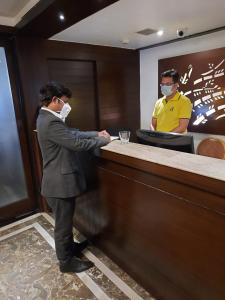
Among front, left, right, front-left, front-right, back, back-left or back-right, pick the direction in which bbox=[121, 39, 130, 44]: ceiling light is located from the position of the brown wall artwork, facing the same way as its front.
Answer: front-right

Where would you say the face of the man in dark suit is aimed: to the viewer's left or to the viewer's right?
to the viewer's right

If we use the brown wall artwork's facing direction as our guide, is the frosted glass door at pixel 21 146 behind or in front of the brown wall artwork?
in front

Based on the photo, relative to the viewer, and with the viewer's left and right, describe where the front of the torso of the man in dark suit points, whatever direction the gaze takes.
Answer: facing to the right of the viewer

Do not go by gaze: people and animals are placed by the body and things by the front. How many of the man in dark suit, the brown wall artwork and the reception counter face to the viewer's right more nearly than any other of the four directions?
1

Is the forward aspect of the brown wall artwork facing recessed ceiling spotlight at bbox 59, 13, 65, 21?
yes

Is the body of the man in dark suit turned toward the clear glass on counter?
yes

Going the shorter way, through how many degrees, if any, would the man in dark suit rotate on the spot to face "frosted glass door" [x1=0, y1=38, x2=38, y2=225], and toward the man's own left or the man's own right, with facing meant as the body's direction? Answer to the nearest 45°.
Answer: approximately 135° to the man's own left

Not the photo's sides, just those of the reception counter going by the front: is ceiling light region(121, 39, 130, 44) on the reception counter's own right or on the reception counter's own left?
on the reception counter's own right

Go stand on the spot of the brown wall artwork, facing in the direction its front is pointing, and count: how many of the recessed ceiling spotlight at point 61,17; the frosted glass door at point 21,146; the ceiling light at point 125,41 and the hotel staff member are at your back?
0

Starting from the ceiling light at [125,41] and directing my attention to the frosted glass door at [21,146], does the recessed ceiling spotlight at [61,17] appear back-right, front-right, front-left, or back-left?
front-left

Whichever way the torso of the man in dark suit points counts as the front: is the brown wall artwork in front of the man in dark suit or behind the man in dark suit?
in front

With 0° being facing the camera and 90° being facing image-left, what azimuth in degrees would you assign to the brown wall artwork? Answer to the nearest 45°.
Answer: approximately 45°

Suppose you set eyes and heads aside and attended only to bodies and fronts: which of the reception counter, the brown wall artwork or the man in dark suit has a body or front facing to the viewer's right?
the man in dark suit

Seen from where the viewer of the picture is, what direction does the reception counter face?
facing the viewer and to the left of the viewer

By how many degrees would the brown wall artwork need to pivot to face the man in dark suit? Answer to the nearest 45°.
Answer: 0° — it already faces them

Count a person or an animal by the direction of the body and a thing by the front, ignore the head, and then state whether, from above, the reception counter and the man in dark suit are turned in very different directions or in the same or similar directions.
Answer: very different directions
